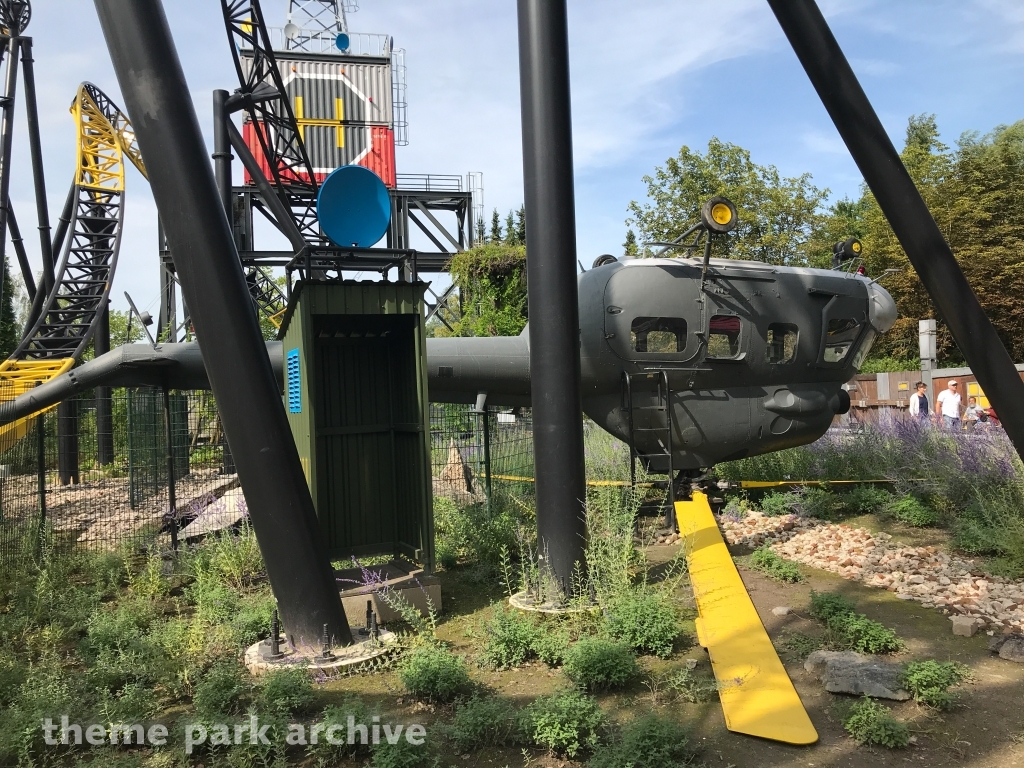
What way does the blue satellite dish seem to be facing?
toward the camera

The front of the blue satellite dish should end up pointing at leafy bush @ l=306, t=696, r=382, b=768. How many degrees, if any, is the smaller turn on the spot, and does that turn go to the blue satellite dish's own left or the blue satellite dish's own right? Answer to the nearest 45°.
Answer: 0° — it already faces it

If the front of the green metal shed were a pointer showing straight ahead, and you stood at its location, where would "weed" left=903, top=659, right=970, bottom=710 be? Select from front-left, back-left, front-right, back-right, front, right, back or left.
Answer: front-left

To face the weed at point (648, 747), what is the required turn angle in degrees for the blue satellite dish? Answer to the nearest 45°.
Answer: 0° — it already faces it

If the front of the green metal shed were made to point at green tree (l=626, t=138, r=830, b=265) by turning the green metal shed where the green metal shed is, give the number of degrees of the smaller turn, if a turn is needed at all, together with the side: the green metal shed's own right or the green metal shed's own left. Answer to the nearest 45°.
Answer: approximately 135° to the green metal shed's own left

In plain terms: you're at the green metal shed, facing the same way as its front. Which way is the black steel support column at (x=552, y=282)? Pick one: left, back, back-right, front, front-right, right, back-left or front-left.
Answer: front-left

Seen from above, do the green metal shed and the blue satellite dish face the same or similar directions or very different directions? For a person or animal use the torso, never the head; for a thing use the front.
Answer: same or similar directions

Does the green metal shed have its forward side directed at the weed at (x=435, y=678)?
yes

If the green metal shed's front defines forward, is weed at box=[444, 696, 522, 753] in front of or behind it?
in front

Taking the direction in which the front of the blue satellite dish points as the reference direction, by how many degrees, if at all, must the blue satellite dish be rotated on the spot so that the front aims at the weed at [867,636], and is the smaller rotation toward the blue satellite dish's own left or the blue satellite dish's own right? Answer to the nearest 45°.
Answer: approximately 45° to the blue satellite dish's own left

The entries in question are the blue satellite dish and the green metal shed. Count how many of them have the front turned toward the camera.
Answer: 2

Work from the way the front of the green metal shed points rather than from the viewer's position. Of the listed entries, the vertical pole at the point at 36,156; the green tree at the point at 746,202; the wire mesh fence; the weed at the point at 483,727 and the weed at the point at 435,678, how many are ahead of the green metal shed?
2

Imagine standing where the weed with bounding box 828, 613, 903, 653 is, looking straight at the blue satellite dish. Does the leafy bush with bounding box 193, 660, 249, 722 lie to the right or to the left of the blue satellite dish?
left

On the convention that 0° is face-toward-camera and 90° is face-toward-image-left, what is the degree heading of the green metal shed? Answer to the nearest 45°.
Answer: approximately 0°

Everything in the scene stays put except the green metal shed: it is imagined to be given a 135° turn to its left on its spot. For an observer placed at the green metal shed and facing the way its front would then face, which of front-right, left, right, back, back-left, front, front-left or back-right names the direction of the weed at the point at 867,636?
right
